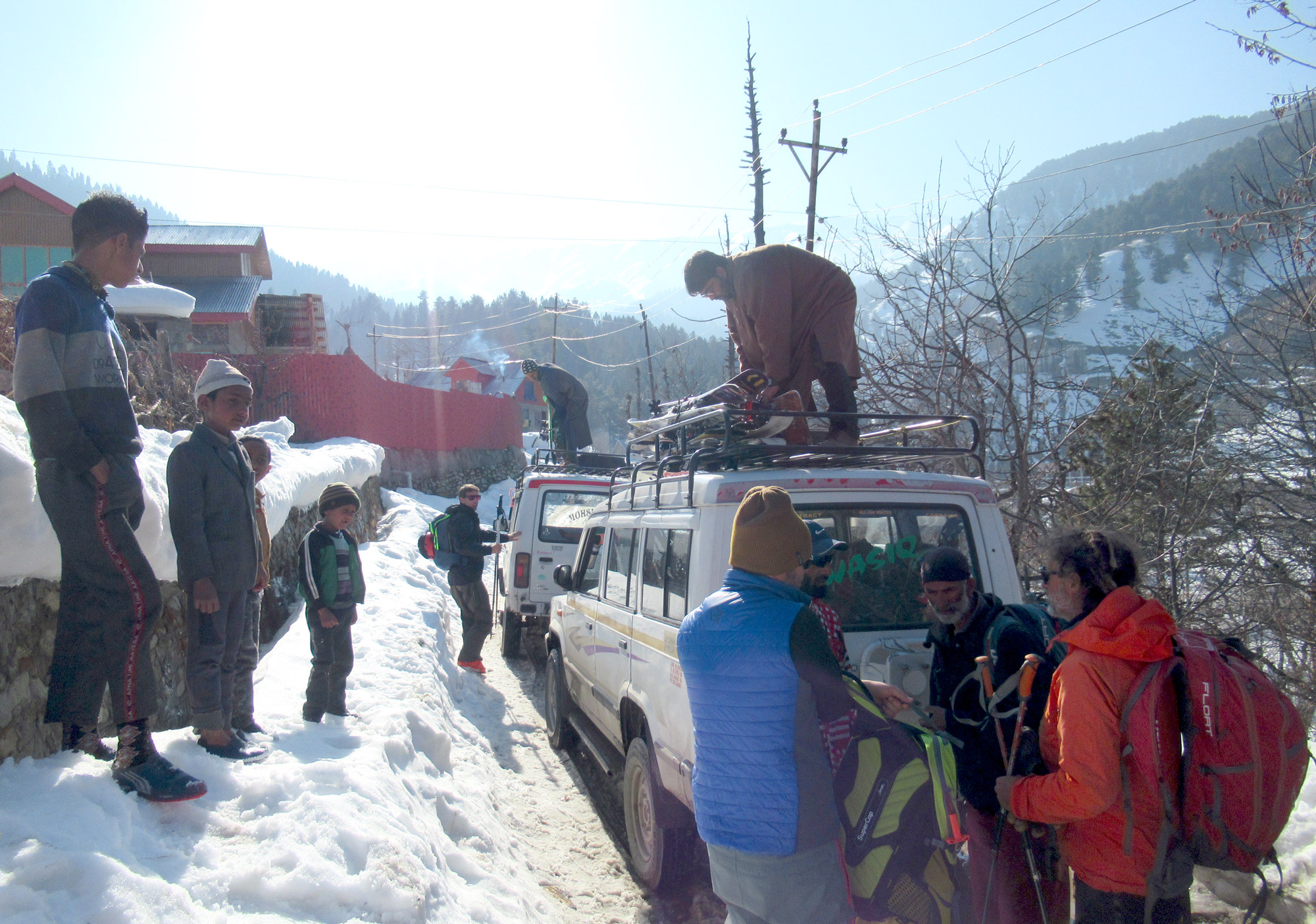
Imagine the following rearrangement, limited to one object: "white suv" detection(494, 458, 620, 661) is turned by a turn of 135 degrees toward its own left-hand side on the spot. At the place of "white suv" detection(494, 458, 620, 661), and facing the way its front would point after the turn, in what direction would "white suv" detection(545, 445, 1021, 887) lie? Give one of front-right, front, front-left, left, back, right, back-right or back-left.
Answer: front-left

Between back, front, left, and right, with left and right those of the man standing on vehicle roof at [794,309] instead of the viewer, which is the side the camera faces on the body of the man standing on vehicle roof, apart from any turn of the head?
left

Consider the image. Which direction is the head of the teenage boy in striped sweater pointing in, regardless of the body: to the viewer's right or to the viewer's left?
to the viewer's right

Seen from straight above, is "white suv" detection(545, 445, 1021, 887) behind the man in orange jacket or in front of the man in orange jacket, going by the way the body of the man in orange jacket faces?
in front

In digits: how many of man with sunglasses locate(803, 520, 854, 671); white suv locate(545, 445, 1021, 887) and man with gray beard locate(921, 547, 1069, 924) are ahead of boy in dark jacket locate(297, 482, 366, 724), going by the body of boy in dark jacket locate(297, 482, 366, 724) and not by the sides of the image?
3

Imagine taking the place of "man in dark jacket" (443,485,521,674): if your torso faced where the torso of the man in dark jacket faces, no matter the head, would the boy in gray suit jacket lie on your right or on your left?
on your right

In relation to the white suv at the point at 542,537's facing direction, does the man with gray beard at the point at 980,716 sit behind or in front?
behind

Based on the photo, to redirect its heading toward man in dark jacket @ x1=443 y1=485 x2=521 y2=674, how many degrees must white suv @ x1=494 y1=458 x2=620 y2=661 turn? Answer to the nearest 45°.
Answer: approximately 135° to its left

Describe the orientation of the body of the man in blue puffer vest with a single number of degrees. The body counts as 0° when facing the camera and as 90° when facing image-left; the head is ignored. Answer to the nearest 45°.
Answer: approximately 225°

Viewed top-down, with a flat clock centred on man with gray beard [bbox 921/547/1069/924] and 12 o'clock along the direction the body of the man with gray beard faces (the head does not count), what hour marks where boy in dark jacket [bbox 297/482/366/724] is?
The boy in dark jacket is roughly at 2 o'clock from the man with gray beard.

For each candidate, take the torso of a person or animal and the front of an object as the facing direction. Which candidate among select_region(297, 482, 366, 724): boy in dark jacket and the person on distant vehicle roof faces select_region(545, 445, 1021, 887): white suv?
the boy in dark jacket

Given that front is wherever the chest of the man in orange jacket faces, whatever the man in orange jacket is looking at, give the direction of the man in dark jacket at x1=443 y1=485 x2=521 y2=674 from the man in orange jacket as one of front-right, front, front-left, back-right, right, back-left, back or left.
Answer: front-right

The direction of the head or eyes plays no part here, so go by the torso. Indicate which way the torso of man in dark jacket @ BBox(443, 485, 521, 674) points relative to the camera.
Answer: to the viewer's right

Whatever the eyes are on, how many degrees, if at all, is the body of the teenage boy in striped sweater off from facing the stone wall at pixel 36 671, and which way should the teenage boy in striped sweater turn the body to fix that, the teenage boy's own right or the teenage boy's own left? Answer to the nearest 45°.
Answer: approximately 135° to the teenage boy's own left

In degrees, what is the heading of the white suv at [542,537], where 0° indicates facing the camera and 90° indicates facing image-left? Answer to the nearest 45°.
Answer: approximately 180°
